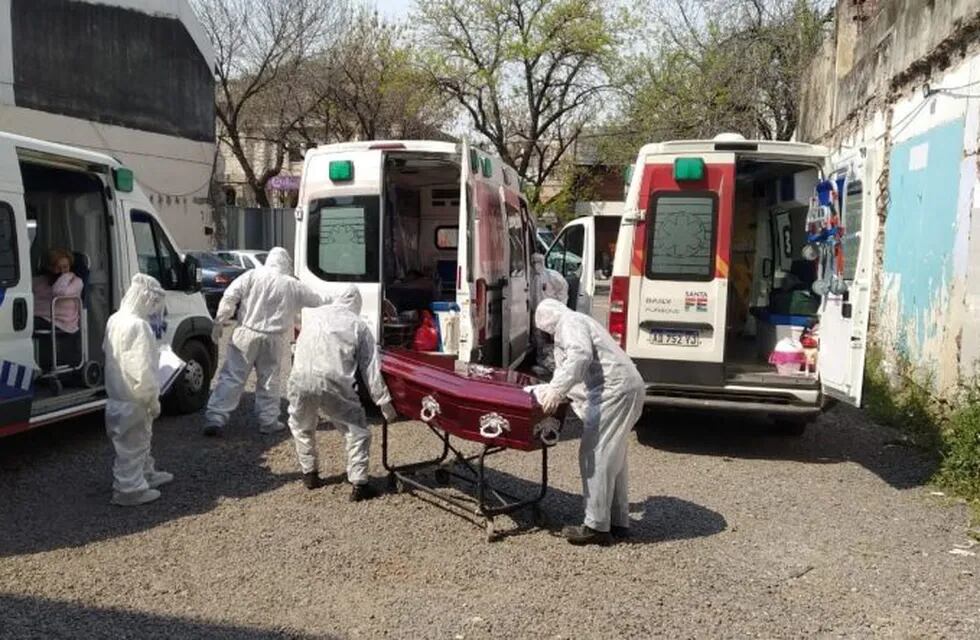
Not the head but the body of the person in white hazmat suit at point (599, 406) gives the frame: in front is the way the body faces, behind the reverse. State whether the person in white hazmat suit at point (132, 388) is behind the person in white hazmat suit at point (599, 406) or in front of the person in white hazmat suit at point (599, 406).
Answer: in front

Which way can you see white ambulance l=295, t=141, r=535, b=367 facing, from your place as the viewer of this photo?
facing away from the viewer and to the right of the viewer

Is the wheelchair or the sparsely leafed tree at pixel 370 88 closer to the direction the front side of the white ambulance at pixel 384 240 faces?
the sparsely leafed tree

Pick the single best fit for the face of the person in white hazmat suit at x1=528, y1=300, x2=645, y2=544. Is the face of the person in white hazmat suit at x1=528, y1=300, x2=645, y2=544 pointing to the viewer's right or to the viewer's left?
to the viewer's left

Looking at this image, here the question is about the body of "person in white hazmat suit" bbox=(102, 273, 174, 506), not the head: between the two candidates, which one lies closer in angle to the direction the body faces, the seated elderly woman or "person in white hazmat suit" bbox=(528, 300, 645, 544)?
the person in white hazmat suit

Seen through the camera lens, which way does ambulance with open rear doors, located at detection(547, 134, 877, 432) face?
facing away from the viewer

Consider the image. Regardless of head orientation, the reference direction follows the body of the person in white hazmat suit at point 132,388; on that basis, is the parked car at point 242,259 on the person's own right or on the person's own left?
on the person's own left

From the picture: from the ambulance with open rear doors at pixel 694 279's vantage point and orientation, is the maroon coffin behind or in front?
behind

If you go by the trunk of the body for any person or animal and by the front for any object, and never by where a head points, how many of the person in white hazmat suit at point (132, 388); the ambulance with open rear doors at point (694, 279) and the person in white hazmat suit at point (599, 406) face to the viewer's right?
1

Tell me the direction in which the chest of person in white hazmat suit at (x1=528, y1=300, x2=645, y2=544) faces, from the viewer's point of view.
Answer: to the viewer's left

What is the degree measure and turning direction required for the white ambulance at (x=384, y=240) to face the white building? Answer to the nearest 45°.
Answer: approximately 90° to its left

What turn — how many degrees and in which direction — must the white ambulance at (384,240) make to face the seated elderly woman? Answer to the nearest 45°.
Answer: approximately 135° to its left

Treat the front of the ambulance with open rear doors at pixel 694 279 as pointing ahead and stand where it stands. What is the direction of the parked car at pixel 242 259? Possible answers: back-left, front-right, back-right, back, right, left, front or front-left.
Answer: front-left

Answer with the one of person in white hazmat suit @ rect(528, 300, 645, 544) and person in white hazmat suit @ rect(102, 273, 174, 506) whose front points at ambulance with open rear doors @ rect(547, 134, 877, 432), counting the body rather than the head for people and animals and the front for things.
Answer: person in white hazmat suit @ rect(102, 273, 174, 506)

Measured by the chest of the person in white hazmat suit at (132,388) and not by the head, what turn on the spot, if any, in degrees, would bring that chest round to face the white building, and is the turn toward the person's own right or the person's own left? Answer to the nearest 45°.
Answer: approximately 90° to the person's own left

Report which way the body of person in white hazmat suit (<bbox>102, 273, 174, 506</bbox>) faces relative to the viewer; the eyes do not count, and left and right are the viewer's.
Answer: facing to the right of the viewer

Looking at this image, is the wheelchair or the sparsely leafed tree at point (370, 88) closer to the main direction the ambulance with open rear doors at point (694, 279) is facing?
the sparsely leafed tree

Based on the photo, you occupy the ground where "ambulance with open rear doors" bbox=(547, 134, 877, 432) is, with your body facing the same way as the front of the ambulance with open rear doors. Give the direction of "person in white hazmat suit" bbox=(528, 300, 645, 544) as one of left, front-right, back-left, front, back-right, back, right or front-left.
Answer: back
